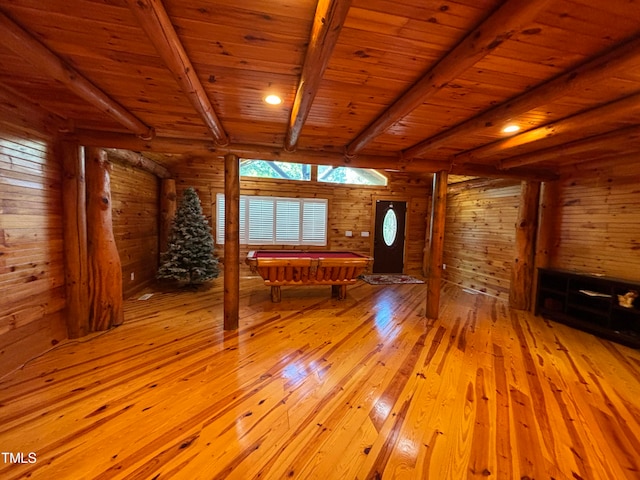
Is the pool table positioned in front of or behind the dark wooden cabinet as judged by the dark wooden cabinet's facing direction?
in front

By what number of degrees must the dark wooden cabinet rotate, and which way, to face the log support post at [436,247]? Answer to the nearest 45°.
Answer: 0° — it already faces it

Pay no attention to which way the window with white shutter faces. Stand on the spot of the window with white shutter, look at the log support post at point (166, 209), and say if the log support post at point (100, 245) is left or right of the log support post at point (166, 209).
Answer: left

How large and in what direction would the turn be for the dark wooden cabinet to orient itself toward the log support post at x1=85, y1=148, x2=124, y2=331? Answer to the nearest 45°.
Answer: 0° — it already faces it

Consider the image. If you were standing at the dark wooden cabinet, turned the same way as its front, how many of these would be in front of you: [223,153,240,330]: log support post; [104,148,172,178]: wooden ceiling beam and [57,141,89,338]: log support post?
3

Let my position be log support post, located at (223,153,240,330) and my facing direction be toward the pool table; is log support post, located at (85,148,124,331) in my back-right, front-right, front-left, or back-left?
back-left

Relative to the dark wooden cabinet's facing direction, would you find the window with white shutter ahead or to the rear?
ahead

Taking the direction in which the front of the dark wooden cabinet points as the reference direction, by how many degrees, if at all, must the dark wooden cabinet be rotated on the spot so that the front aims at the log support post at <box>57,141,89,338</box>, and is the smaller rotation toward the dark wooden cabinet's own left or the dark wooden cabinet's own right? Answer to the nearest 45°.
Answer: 0° — it already faces it

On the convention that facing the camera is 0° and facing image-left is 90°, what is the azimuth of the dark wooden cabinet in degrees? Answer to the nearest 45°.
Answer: approximately 45°

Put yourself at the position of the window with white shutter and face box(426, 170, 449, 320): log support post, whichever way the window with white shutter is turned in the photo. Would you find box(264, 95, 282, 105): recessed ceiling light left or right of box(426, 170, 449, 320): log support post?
right
